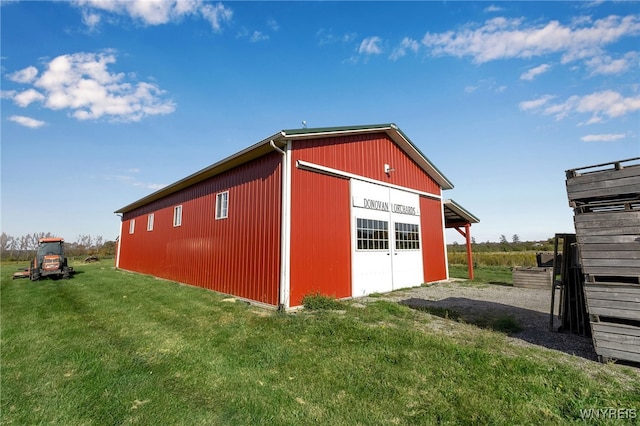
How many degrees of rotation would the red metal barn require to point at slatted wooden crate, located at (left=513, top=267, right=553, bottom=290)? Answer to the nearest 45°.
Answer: approximately 45° to its left

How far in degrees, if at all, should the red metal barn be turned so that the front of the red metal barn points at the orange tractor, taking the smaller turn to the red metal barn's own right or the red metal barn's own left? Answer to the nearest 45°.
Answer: approximately 180°

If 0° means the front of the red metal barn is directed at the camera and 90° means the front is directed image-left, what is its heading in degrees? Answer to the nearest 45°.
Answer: approximately 315°

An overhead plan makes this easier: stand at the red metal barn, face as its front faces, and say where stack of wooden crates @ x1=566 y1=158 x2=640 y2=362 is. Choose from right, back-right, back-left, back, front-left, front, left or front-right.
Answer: front

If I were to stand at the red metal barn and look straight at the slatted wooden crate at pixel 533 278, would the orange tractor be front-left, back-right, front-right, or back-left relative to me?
back-left

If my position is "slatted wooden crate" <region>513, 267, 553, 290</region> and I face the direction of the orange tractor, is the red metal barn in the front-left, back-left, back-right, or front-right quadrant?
front-right

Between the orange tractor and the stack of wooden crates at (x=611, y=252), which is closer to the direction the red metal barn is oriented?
the stack of wooden crates

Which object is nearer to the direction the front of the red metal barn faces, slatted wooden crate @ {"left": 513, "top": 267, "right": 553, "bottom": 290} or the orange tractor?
the slatted wooden crate
